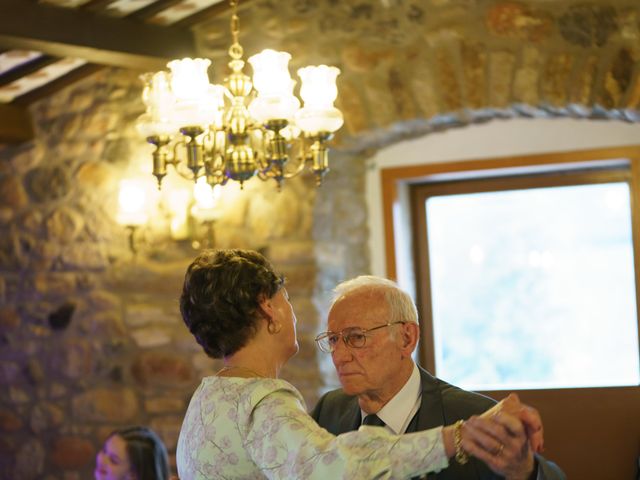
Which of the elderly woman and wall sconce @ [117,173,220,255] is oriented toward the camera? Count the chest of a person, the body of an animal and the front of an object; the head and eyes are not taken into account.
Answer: the wall sconce

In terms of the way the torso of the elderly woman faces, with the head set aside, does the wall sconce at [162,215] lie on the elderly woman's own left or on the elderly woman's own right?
on the elderly woman's own left

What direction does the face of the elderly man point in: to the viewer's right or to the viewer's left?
to the viewer's left

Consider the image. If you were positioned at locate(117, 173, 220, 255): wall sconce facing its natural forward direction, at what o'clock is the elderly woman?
The elderly woman is roughly at 12 o'clock from the wall sconce.

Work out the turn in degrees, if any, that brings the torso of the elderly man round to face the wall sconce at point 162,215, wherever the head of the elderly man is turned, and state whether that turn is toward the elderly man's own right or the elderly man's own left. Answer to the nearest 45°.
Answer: approximately 90° to the elderly man's own right

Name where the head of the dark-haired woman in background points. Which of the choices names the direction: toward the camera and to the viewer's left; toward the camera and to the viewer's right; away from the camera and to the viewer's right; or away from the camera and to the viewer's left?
toward the camera and to the viewer's left

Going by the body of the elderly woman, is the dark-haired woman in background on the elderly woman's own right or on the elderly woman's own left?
on the elderly woman's own left

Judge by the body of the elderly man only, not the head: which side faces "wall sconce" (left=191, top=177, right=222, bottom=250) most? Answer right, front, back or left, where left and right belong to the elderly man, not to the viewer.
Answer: right

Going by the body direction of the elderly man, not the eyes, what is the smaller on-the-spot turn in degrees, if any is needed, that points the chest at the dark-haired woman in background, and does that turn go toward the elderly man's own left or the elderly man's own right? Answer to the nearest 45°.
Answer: approximately 90° to the elderly man's own right

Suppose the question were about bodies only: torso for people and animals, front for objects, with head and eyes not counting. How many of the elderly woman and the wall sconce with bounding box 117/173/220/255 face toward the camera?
1

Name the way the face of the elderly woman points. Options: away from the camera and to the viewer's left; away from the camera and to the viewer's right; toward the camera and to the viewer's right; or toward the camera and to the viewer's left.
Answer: away from the camera and to the viewer's right

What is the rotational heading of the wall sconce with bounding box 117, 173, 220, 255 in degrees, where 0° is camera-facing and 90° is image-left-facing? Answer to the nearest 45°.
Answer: approximately 0°

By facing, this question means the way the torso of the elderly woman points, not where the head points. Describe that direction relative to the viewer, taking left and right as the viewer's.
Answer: facing away from the viewer and to the right of the viewer

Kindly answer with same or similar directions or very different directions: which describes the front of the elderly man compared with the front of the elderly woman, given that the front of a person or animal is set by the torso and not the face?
very different directions

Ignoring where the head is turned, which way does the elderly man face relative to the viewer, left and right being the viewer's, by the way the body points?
facing the viewer and to the left of the viewer

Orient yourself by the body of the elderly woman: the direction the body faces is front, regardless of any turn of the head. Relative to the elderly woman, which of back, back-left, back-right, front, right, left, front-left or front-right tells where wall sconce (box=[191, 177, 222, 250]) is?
front-left
